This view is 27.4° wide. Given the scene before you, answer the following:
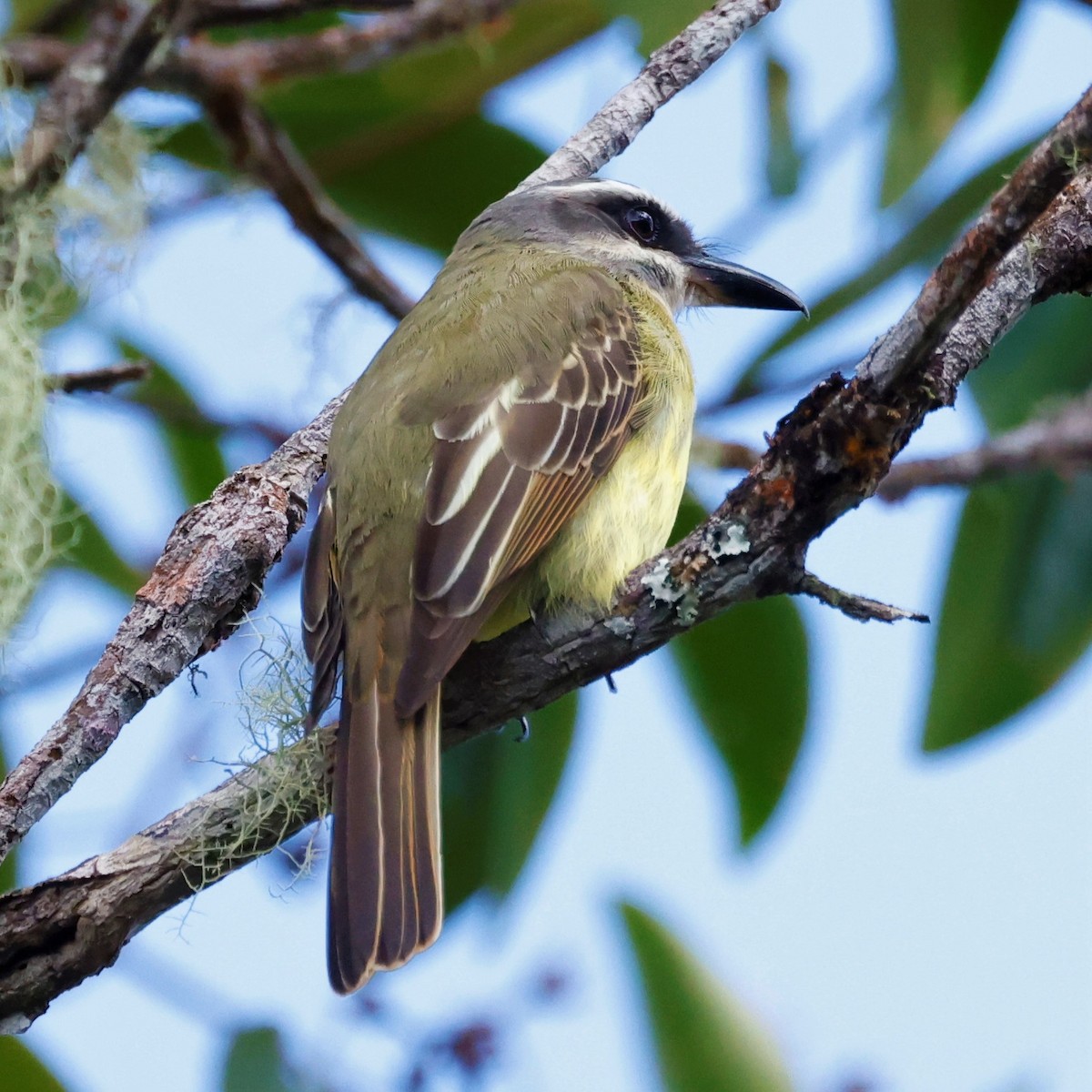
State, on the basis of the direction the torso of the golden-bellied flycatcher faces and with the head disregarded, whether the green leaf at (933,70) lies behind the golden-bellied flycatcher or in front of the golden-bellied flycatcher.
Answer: in front

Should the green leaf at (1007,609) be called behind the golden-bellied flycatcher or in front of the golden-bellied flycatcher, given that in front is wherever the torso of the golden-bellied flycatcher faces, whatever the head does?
in front

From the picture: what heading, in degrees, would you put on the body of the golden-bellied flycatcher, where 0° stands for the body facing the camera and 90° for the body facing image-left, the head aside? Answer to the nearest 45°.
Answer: approximately 225°

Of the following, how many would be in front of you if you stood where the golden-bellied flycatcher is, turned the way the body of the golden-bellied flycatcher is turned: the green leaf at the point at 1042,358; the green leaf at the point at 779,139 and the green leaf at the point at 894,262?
3

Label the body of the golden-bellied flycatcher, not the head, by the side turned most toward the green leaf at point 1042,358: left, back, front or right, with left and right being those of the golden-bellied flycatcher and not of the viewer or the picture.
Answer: front

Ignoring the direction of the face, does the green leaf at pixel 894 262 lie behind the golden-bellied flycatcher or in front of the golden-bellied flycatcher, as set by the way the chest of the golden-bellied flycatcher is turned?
in front

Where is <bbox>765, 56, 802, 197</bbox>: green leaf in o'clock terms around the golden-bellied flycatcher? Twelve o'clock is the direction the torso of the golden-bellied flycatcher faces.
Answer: The green leaf is roughly at 12 o'clock from the golden-bellied flycatcher.

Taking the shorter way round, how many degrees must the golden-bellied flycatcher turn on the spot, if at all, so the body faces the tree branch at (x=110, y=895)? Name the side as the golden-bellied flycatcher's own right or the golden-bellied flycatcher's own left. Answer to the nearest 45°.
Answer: approximately 180°
